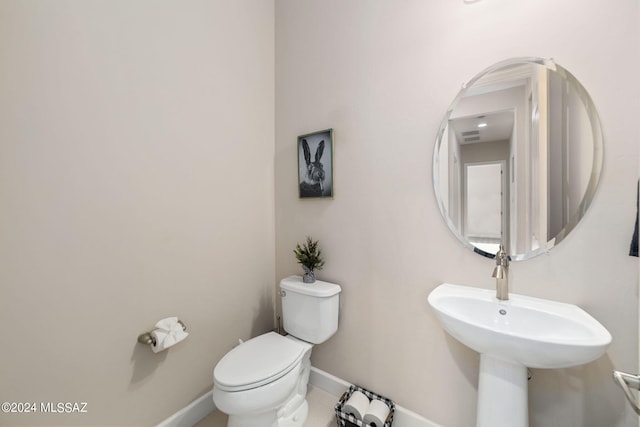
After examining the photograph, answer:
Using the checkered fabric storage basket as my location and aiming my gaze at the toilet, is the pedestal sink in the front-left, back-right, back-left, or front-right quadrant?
back-left

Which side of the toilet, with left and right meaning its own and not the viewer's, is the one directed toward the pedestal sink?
left

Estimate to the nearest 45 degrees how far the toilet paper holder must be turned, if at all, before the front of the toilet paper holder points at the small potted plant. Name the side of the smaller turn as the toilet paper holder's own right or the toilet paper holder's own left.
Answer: approximately 45° to the toilet paper holder's own left

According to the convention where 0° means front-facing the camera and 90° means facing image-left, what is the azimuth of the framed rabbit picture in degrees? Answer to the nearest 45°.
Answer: approximately 45°

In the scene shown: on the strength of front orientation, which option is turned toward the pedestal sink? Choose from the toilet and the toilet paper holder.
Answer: the toilet paper holder

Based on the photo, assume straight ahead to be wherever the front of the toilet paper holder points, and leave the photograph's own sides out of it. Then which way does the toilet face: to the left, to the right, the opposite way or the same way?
to the right

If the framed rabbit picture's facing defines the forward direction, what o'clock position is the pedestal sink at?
The pedestal sink is roughly at 9 o'clock from the framed rabbit picture.

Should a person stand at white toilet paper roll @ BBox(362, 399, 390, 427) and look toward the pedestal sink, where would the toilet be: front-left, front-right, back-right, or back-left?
back-right
